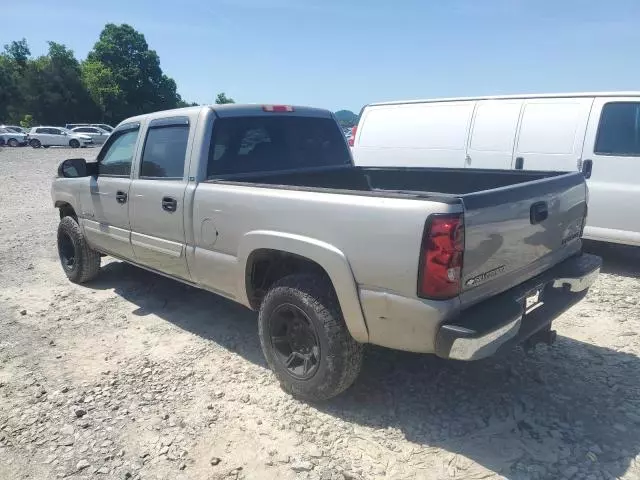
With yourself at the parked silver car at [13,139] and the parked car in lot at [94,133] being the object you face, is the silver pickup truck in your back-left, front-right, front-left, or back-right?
front-right

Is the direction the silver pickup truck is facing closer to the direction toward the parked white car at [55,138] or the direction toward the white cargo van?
the parked white car

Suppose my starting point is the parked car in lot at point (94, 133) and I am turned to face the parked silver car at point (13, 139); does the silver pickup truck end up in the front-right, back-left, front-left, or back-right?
back-left

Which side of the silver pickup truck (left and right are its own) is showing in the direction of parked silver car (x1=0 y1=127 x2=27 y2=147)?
front

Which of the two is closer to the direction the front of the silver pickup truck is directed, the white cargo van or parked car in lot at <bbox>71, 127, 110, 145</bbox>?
the parked car in lot

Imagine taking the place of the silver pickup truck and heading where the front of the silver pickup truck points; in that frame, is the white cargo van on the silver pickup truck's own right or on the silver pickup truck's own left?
on the silver pickup truck's own right

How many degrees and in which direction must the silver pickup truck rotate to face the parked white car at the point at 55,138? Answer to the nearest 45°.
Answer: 0° — it already faces it

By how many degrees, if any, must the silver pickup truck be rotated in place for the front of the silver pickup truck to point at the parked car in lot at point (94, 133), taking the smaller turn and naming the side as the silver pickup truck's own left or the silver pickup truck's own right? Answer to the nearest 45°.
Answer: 0° — it already faces it

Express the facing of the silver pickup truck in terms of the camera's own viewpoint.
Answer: facing away from the viewer and to the left of the viewer

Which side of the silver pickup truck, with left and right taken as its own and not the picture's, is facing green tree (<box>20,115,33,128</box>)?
front
